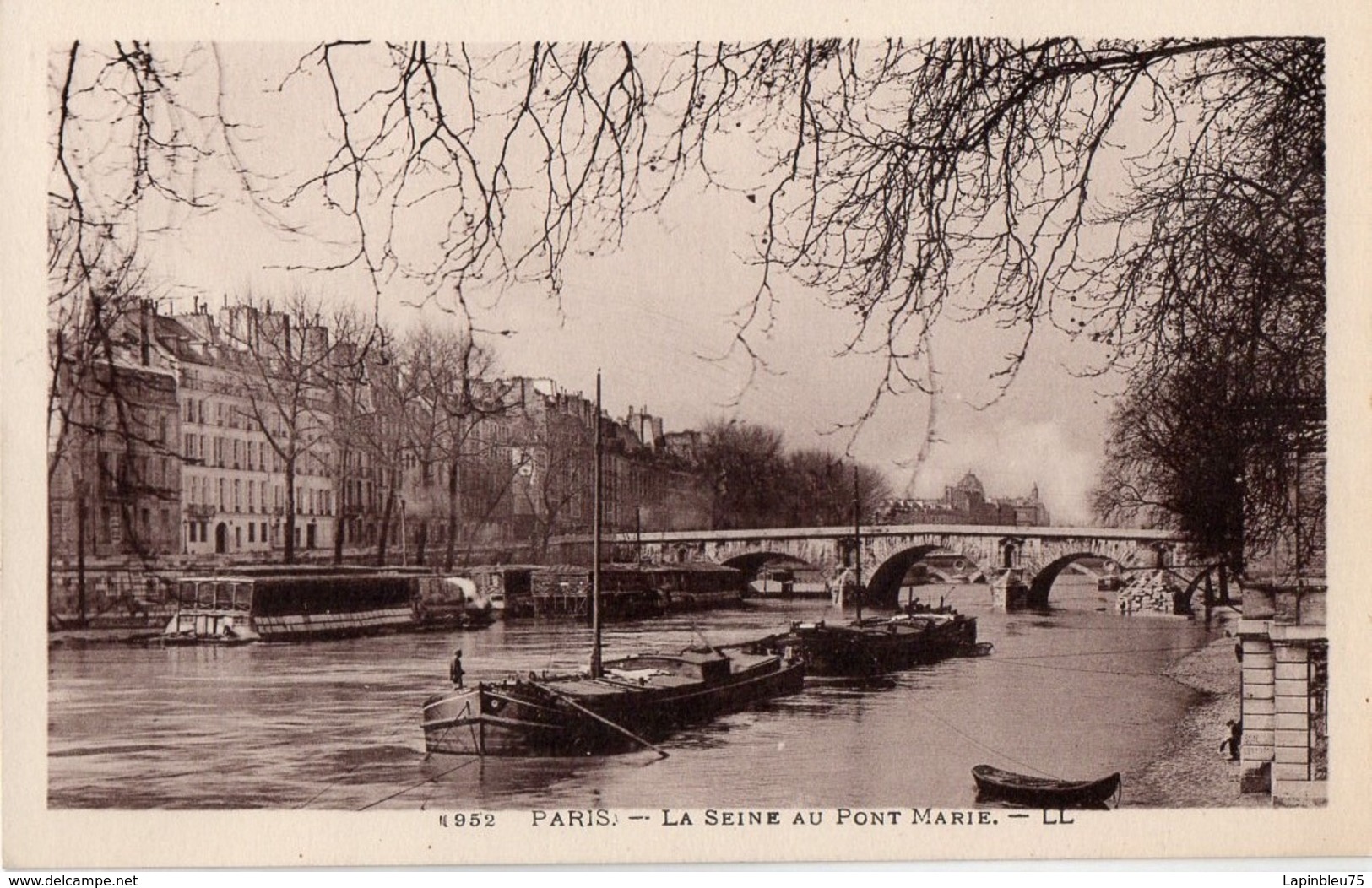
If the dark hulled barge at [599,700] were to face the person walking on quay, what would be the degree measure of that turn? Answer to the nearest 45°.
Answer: approximately 135° to its left

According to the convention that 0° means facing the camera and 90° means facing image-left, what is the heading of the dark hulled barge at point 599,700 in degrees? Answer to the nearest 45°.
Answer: approximately 45°
